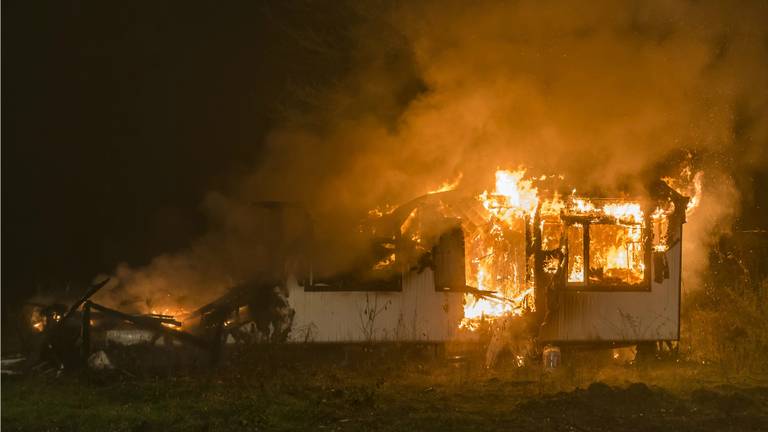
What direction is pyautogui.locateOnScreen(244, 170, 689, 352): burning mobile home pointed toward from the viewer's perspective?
toward the camera
